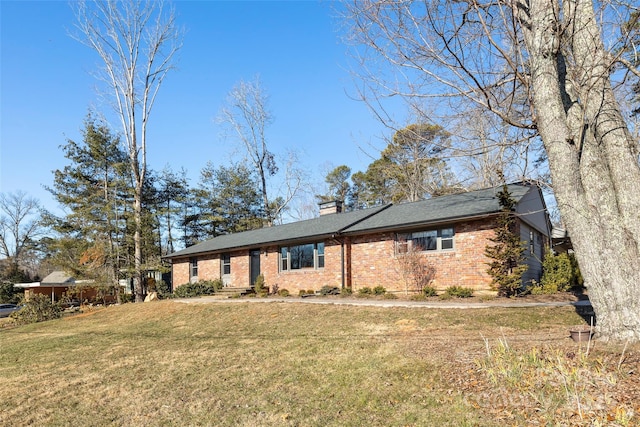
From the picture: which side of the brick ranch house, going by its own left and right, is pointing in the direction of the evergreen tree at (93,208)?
right

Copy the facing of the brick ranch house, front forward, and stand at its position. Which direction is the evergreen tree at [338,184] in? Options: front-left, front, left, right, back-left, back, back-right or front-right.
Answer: back-right

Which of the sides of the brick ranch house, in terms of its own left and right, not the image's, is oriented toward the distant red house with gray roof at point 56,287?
right

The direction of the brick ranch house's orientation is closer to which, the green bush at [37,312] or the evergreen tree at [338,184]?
the green bush

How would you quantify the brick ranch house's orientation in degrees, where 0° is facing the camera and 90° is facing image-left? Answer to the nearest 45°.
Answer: approximately 45°
